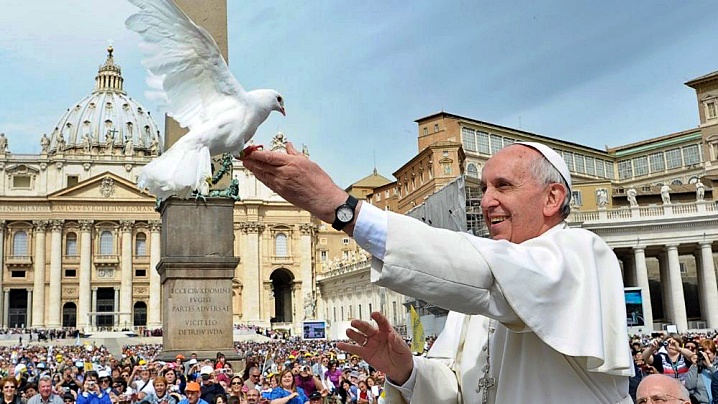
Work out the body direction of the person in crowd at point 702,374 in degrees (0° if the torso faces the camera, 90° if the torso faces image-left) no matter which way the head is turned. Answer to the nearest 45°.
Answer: approximately 45°

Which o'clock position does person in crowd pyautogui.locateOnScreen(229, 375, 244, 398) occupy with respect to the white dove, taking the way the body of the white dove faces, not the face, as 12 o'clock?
The person in crowd is roughly at 9 o'clock from the white dove.

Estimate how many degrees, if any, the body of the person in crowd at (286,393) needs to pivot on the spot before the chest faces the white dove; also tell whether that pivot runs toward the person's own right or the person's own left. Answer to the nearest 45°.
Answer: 0° — they already face it

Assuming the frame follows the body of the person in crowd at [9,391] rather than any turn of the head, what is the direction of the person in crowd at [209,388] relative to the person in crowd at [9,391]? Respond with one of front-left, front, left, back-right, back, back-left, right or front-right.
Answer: left

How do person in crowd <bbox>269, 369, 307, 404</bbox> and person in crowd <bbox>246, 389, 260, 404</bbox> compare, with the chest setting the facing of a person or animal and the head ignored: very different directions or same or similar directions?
same or similar directions

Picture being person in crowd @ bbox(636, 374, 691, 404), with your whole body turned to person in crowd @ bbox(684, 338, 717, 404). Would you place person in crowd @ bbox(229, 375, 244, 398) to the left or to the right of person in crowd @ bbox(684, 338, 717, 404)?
left

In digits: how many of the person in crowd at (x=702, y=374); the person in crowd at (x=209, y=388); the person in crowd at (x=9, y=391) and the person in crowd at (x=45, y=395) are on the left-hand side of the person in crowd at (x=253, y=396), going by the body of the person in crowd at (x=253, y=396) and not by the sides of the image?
1

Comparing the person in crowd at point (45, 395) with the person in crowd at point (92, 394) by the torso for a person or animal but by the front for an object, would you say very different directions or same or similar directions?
same or similar directions

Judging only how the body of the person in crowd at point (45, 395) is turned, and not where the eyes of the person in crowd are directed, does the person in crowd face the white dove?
yes

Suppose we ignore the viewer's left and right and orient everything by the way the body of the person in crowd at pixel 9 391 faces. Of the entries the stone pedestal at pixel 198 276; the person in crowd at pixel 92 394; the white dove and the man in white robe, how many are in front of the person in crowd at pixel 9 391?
2

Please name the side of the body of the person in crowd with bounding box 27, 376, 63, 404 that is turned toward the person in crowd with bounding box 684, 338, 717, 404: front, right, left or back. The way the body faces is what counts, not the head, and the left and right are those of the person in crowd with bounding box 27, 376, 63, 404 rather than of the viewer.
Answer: left

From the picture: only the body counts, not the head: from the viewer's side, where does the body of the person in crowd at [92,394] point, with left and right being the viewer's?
facing the viewer

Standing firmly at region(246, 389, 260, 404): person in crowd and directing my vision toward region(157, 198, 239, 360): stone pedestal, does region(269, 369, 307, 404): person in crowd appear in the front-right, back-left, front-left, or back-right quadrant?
front-right

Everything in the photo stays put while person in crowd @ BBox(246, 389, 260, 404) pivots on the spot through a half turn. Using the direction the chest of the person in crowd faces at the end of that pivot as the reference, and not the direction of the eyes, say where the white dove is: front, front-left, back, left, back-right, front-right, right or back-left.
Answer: back

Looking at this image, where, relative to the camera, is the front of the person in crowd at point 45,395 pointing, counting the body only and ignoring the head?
toward the camera

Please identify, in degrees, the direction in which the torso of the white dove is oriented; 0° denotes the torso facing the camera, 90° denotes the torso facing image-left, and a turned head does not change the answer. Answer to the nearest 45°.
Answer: approximately 270°

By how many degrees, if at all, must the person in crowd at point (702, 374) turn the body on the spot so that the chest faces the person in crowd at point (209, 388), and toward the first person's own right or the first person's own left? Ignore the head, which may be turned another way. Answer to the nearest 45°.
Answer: approximately 45° to the first person's own right
